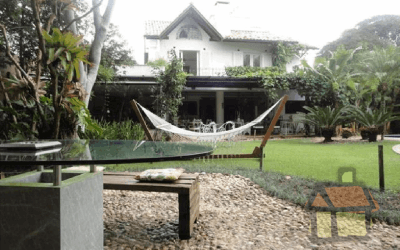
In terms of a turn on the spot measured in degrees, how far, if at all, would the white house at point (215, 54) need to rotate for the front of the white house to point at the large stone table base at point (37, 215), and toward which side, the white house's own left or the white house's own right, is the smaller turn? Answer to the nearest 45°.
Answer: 0° — it already faces it

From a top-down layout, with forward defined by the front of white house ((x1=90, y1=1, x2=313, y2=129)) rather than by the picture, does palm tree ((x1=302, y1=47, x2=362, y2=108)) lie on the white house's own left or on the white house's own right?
on the white house's own left

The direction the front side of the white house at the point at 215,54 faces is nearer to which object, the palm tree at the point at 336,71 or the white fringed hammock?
the white fringed hammock

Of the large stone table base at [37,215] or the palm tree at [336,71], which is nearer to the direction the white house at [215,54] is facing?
the large stone table base

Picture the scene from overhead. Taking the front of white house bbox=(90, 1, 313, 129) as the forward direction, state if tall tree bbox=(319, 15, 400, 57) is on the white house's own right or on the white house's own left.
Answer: on the white house's own left

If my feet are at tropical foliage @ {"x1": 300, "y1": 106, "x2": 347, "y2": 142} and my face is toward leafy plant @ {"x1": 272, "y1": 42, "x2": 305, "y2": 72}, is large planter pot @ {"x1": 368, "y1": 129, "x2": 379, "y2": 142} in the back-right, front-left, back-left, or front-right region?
back-right

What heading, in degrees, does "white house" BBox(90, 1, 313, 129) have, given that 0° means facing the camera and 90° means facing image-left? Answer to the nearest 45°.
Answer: approximately 0°

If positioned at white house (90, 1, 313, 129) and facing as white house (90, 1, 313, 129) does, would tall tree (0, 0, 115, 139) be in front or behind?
in front

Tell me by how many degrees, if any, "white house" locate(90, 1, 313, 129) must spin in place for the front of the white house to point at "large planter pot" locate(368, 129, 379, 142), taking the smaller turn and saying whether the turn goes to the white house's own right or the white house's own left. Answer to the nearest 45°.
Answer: approximately 45° to the white house's own left

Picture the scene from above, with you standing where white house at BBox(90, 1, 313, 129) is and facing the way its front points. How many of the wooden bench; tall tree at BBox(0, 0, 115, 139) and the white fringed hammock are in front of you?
3

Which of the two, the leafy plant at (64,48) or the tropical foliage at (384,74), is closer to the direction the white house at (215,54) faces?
the leafy plant

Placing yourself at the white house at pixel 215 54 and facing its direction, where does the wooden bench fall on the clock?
The wooden bench is roughly at 12 o'clock from the white house.

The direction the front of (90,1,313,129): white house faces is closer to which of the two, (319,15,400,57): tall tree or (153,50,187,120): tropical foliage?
the tropical foliage

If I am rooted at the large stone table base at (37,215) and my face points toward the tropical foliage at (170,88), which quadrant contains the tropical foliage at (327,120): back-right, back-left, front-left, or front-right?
front-right

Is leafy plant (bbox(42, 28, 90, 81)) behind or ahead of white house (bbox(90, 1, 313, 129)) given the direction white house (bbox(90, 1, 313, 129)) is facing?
ahead
